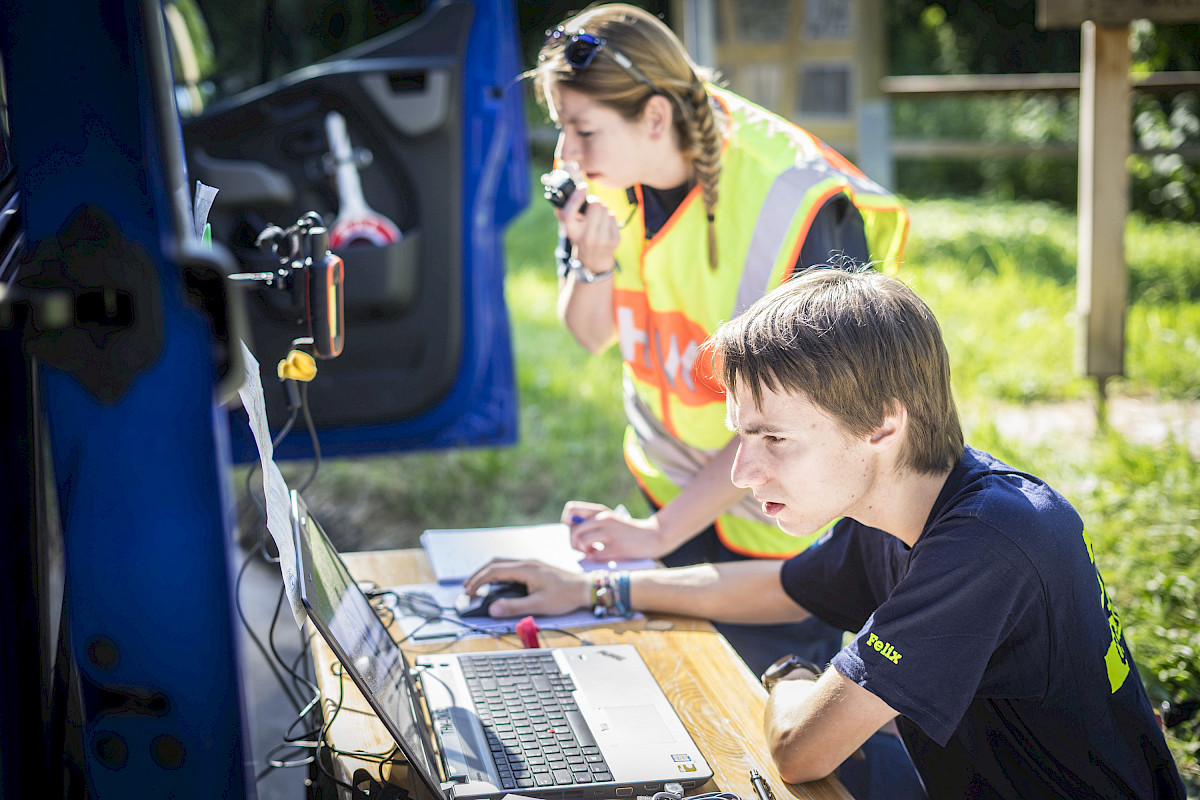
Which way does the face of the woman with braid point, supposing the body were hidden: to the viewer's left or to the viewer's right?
to the viewer's left

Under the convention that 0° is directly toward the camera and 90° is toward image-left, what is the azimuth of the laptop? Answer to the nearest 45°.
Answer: approximately 270°

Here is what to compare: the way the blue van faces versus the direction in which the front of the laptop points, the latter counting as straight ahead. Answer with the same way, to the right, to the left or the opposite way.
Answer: to the left

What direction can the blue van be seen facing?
away from the camera

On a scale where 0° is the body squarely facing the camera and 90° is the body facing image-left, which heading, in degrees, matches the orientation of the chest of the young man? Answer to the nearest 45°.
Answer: approximately 90°

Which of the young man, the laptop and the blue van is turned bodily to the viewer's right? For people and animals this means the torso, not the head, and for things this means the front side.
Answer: the laptop
